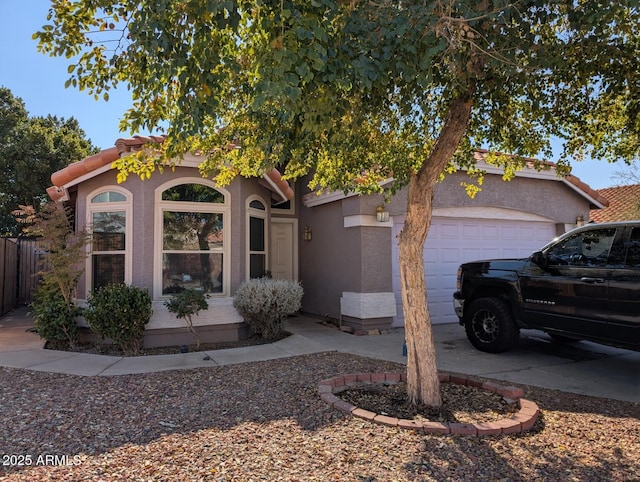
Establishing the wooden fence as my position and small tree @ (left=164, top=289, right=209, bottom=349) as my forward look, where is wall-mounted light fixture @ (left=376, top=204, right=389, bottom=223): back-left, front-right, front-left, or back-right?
front-left

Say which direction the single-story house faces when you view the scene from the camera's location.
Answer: facing the viewer

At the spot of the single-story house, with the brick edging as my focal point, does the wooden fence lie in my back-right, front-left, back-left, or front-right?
back-right

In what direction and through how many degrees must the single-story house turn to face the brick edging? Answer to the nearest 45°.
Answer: approximately 45° to its left

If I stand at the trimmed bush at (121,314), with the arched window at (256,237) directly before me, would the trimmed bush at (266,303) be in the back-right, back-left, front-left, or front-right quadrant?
front-right

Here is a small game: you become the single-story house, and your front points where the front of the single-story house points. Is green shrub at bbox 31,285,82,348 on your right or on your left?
on your right

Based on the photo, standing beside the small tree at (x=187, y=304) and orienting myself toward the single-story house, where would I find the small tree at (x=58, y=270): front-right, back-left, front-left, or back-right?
back-left

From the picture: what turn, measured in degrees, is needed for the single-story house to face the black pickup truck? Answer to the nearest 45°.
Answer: approximately 45° to its left

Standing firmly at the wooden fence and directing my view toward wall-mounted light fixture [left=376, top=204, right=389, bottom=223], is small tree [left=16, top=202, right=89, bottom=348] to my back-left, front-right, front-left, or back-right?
front-right

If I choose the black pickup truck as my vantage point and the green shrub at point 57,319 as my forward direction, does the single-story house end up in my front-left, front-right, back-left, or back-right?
front-right
